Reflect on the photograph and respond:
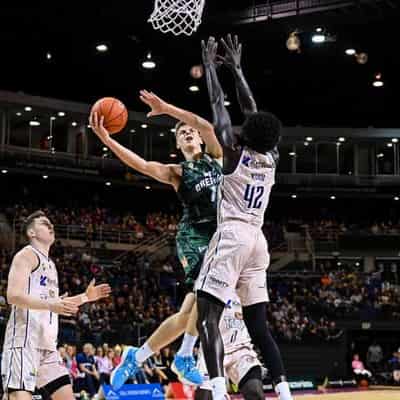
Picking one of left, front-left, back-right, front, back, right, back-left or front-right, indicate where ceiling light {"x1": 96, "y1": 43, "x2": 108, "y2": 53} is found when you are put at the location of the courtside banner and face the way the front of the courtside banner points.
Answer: back

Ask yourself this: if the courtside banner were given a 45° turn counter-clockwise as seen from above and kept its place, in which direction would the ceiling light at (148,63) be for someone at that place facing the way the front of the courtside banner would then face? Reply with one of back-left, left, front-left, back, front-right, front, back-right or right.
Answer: back-left

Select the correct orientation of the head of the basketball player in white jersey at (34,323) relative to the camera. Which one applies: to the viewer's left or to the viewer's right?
to the viewer's right

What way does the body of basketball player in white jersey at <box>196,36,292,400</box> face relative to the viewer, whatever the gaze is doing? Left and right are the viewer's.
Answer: facing away from the viewer and to the left of the viewer

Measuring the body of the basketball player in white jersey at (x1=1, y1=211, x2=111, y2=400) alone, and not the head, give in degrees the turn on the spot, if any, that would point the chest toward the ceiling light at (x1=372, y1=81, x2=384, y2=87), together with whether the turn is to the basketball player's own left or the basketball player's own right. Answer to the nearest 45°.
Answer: approximately 45° to the basketball player's own left

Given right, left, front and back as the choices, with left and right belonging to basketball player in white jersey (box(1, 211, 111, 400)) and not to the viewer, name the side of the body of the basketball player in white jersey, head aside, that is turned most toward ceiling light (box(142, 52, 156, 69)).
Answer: left

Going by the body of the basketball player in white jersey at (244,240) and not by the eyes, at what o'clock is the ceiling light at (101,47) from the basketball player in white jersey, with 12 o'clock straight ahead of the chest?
The ceiling light is roughly at 1 o'clock from the basketball player in white jersey.

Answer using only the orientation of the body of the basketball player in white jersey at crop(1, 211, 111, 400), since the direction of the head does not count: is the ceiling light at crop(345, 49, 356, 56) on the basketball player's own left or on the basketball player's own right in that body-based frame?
on the basketball player's own left

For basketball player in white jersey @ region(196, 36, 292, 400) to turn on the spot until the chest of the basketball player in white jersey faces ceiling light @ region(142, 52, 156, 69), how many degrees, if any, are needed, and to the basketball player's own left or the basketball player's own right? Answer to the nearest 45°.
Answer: approximately 45° to the basketball player's own right

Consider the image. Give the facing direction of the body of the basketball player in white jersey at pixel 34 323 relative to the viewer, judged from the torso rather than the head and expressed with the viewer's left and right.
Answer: facing to the right of the viewer

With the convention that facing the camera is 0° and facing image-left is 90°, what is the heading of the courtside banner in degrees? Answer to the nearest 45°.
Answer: approximately 0°
